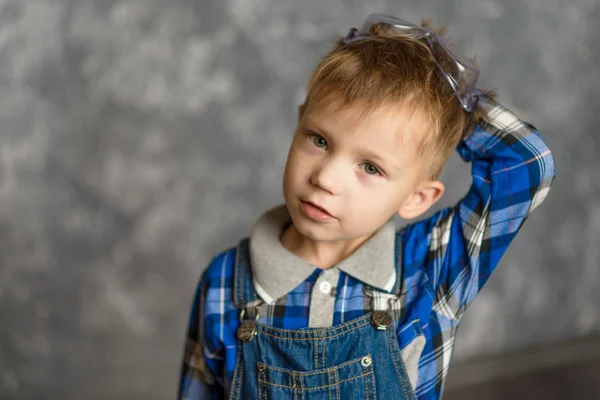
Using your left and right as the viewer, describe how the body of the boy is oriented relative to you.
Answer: facing the viewer
